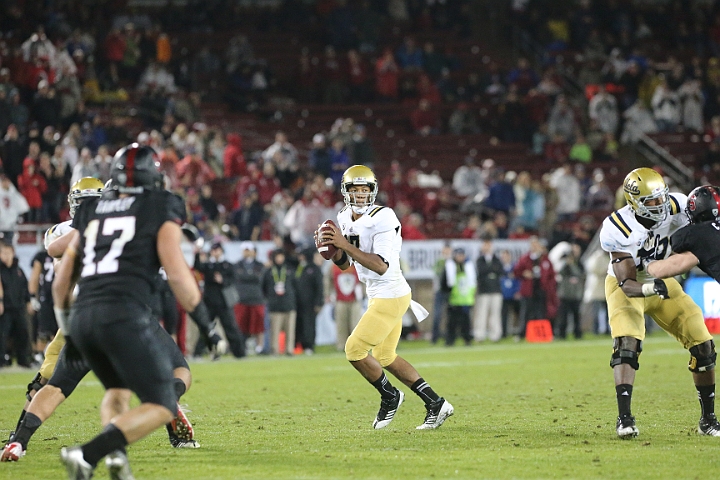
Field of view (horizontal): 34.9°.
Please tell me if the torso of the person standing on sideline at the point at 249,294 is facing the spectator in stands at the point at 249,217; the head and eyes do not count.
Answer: no

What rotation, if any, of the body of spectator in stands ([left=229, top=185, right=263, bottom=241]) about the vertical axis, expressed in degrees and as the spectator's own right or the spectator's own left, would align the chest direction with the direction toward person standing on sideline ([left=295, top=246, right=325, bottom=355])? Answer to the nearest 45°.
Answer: approximately 45° to the spectator's own left

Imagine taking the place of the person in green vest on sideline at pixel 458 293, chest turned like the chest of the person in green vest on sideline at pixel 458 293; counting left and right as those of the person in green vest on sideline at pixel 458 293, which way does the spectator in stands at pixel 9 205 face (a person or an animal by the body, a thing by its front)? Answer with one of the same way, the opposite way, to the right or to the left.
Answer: the same way

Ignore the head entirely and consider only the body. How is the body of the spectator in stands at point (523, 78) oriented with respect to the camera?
toward the camera

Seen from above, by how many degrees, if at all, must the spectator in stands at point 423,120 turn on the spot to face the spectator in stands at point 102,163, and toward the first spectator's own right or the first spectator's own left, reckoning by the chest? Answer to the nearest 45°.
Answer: approximately 45° to the first spectator's own right

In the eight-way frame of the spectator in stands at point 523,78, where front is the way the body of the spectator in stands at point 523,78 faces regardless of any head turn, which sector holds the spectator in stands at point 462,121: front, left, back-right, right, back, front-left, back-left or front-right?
front-right

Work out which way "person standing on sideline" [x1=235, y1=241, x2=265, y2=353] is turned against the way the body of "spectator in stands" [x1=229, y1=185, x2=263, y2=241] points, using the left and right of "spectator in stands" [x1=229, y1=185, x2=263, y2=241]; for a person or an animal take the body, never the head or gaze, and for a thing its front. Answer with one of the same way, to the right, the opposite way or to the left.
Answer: the same way

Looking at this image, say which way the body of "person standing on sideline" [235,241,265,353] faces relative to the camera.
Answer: toward the camera

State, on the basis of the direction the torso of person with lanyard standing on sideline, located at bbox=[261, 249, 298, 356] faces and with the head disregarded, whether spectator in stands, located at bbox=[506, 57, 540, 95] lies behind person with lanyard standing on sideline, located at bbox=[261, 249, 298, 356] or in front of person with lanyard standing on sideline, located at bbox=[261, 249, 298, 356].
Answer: behind

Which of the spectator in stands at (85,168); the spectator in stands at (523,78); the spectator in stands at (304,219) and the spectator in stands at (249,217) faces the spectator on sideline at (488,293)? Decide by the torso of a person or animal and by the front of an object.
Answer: the spectator in stands at (523,78)

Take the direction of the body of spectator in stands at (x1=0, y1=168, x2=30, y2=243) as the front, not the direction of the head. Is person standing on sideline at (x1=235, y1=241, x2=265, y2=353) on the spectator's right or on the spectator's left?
on the spectator's left

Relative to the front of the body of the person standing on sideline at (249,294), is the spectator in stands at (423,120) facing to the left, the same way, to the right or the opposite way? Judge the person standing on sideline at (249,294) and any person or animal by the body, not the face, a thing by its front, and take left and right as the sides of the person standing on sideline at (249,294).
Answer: the same way

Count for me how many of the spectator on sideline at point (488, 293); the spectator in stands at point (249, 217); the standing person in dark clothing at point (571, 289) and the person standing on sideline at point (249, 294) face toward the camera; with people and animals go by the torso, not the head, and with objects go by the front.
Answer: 4

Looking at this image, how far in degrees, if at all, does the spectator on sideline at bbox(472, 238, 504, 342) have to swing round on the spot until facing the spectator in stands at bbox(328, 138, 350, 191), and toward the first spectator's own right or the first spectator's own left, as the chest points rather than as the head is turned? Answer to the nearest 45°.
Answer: approximately 135° to the first spectator's own right

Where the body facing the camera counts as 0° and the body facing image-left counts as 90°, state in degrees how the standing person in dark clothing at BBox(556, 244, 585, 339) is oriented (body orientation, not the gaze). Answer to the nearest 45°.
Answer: approximately 0°

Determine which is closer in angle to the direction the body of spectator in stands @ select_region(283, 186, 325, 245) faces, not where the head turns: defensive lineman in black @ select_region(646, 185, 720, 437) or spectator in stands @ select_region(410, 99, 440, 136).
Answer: the defensive lineman in black

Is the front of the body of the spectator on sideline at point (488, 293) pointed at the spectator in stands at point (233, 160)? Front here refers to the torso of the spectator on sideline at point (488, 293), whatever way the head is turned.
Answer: no
